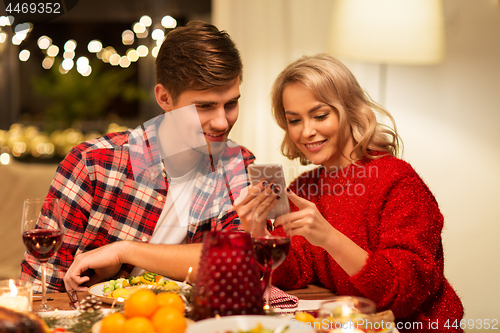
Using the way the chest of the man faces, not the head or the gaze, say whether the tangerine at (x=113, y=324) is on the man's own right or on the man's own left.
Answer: on the man's own right

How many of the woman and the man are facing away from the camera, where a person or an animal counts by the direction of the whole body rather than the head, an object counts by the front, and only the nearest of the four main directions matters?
0

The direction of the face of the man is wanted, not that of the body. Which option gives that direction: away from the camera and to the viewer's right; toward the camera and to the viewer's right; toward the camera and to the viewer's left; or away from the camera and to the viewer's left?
toward the camera and to the viewer's right

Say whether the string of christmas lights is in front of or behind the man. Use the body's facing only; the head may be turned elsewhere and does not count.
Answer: behind

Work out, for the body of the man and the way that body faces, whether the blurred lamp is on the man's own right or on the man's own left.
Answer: on the man's own left

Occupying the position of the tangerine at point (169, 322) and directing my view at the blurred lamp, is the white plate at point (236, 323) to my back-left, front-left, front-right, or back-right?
front-right

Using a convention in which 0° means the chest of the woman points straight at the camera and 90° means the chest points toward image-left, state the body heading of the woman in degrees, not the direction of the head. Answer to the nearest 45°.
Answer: approximately 45°

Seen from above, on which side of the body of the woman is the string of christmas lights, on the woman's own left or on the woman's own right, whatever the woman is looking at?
on the woman's own right

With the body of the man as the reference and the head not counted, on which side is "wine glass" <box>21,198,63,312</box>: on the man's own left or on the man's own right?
on the man's own right

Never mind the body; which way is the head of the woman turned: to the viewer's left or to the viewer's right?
to the viewer's left

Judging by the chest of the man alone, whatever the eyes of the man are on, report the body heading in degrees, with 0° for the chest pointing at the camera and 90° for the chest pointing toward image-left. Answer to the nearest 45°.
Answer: approximately 315°
